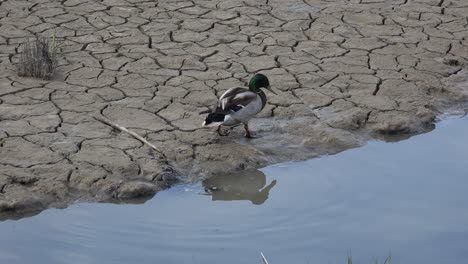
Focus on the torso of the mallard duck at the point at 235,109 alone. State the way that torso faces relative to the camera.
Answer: to the viewer's right

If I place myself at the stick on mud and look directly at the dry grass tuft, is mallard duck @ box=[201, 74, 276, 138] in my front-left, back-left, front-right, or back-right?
back-right

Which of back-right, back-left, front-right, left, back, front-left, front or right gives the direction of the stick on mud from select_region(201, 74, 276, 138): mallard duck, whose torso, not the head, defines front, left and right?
back

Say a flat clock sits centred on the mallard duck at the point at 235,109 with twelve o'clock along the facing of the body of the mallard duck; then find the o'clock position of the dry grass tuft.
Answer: The dry grass tuft is roughly at 7 o'clock from the mallard duck.

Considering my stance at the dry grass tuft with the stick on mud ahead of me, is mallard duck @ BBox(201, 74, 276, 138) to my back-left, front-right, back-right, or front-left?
front-left

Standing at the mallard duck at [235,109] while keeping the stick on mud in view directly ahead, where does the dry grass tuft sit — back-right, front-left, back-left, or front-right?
front-right

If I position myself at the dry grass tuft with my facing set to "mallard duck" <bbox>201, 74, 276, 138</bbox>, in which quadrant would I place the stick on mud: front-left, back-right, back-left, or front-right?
front-right
